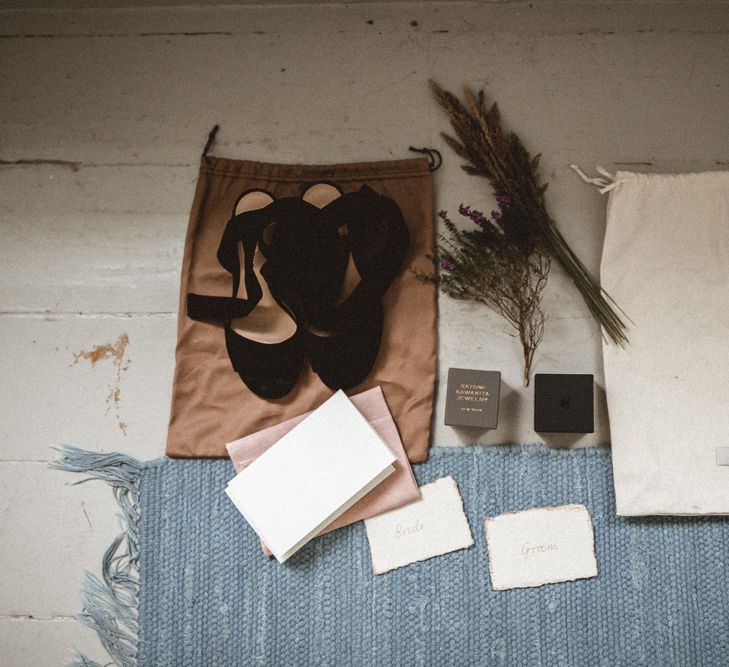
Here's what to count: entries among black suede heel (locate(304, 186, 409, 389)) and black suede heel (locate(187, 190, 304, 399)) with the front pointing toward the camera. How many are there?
2

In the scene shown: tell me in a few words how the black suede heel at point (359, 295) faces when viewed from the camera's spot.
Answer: facing the viewer

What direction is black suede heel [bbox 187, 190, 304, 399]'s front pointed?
toward the camera
